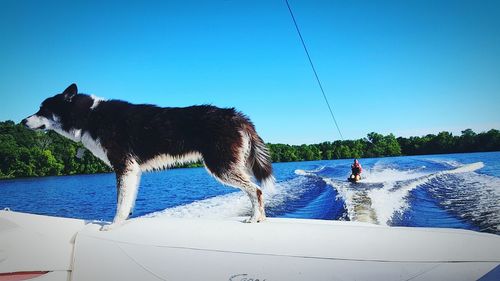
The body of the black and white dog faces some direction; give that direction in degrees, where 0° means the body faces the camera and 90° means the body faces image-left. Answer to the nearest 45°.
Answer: approximately 90°
